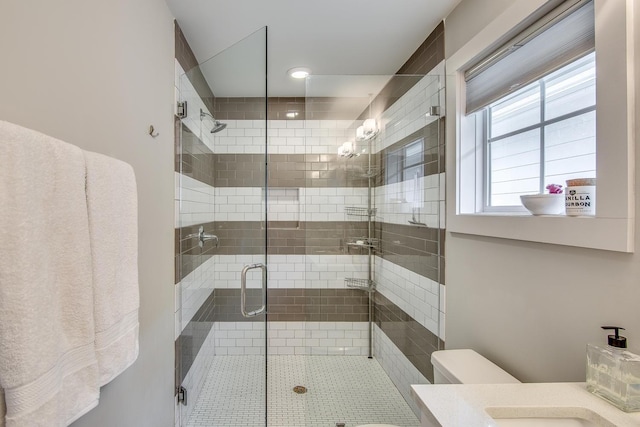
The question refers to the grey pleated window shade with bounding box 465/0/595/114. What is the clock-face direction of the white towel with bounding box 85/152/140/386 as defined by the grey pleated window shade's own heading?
The white towel is roughly at 12 o'clock from the grey pleated window shade.

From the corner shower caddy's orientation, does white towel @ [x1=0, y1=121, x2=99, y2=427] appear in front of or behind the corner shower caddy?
in front

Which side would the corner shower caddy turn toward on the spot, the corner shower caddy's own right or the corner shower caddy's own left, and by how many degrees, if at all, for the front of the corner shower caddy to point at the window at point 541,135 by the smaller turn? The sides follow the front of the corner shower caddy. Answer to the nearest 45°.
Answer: approximately 90° to the corner shower caddy's own left

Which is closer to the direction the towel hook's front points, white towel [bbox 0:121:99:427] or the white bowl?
the white bowl

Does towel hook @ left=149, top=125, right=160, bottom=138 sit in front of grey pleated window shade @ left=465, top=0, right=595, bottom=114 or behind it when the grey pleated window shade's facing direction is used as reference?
in front

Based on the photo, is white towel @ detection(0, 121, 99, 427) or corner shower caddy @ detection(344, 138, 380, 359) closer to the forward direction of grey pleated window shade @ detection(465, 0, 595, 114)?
the white towel

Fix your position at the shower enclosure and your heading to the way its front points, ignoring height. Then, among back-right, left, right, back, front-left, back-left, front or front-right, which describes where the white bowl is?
front-left

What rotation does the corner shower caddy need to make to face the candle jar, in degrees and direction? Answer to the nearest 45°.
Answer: approximately 90° to its left

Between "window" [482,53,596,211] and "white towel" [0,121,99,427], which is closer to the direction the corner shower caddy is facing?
the white towel

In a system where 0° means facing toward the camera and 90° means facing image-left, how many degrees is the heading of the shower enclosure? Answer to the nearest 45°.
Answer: approximately 0°

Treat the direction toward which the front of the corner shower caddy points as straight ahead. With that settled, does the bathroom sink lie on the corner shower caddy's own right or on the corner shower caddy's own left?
on the corner shower caddy's own left

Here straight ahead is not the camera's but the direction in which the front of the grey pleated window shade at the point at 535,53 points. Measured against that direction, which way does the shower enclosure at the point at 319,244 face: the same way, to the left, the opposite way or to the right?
to the left

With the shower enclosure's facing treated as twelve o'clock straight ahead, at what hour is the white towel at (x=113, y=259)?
The white towel is roughly at 1 o'clock from the shower enclosure.
